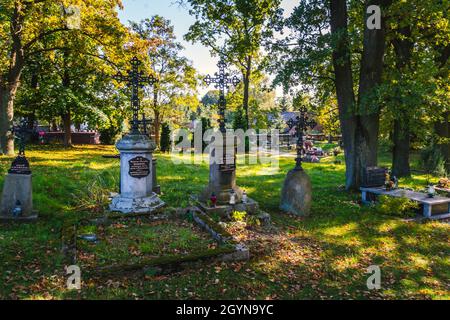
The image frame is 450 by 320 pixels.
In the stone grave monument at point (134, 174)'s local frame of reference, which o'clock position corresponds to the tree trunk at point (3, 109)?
The tree trunk is roughly at 5 o'clock from the stone grave monument.

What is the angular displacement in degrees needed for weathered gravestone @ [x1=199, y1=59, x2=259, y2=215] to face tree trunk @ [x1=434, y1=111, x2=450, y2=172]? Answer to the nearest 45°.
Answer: approximately 135° to its left

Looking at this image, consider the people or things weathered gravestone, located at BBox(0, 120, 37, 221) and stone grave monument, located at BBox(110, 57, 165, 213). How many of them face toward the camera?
2

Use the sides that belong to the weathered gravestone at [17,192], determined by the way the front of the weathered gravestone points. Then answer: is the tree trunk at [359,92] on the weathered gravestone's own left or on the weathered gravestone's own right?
on the weathered gravestone's own left

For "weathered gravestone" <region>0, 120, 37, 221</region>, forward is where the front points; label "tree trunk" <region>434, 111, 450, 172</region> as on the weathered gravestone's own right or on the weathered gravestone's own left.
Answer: on the weathered gravestone's own left

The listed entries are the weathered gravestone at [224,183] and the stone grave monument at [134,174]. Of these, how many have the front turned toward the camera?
2

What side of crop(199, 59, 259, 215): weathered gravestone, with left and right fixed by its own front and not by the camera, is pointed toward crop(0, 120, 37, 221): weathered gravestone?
right

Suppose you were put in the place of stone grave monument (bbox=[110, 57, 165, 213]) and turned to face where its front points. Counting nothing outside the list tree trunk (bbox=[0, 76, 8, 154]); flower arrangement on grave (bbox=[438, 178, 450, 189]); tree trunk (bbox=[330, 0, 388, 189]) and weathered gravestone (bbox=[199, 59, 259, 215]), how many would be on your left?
3

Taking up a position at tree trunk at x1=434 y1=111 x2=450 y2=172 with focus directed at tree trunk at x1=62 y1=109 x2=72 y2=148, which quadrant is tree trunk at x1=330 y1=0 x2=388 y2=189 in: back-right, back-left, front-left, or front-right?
front-left

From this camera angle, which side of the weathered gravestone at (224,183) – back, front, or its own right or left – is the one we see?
front

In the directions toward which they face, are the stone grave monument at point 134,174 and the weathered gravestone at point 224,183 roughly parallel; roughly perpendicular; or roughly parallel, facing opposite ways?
roughly parallel

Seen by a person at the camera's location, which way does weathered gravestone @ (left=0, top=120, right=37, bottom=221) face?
facing the viewer

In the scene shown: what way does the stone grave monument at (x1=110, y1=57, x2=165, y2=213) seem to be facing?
toward the camera

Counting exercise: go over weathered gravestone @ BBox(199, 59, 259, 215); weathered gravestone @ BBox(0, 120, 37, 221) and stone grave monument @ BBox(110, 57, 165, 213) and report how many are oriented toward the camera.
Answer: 3

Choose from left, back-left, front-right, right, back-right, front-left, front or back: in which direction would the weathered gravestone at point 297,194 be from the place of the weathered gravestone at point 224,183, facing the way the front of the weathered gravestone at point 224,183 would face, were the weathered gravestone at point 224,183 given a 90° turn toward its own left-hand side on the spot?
front
